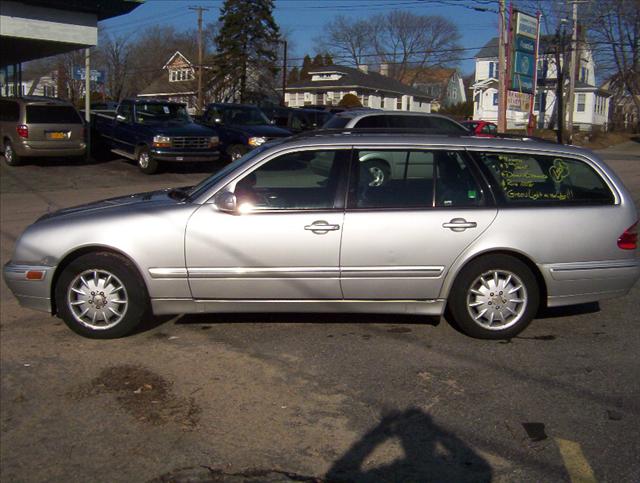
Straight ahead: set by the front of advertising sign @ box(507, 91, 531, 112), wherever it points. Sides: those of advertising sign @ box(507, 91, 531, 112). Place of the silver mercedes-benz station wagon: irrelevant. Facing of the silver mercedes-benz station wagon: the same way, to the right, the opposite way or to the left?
to the right

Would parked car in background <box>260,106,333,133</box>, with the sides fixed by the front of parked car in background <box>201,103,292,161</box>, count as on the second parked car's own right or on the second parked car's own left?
on the second parked car's own left

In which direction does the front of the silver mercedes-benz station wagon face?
to the viewer's left

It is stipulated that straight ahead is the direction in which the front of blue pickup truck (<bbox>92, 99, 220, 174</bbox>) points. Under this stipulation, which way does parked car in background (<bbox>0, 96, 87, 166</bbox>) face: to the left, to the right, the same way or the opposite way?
the opposite way

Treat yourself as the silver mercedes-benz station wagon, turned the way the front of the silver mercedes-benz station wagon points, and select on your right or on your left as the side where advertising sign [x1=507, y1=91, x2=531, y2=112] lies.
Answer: on your right

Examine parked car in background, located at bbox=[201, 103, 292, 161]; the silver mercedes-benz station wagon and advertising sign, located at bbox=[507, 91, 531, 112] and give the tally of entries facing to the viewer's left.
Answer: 1

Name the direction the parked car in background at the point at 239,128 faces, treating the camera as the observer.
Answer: facing the viewer and to the right of the viewer

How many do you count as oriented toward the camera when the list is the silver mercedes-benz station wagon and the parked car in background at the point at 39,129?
0

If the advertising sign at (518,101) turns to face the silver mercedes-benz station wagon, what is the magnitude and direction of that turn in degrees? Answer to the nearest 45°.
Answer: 0° — it already faces it

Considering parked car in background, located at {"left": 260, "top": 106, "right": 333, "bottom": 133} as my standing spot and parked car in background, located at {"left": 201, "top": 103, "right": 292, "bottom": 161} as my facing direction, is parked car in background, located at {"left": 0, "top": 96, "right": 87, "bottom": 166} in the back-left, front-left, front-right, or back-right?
front-right

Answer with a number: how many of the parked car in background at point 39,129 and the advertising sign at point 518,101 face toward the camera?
1

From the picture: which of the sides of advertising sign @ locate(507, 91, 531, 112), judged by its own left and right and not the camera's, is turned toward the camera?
front

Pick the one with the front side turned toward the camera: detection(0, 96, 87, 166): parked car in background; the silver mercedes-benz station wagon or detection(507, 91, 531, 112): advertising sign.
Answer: the advertising sign

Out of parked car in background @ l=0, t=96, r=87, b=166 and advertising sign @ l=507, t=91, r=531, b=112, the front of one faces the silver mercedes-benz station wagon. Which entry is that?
the advertising sign

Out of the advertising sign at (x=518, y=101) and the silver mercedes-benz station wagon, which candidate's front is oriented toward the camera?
the advertising sign

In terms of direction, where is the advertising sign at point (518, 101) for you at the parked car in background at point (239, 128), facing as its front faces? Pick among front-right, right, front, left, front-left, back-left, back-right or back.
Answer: left

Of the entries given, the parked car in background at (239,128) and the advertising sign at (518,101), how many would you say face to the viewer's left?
0
